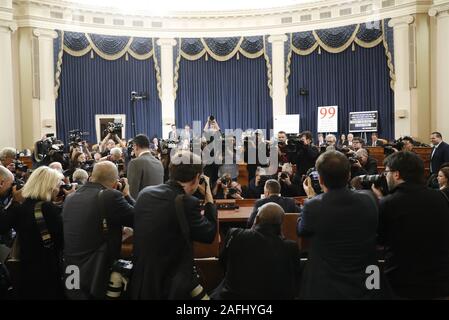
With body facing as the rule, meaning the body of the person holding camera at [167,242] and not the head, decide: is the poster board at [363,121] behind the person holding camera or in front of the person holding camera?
in front

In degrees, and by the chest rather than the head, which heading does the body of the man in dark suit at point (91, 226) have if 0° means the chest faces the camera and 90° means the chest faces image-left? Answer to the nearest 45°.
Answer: approximately 225°

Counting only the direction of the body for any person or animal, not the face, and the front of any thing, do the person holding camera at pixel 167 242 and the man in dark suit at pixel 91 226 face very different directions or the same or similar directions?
same or similar directions

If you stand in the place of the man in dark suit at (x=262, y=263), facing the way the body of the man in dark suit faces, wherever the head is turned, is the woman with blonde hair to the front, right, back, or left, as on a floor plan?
left

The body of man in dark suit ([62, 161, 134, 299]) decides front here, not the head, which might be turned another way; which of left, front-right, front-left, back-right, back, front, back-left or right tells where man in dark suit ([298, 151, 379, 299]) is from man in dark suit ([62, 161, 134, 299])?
right

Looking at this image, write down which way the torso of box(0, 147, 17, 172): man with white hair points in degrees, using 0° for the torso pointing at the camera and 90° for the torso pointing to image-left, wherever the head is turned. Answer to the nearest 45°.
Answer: approximately 270°

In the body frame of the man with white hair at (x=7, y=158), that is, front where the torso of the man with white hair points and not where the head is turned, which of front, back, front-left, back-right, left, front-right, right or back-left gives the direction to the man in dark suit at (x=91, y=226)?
right

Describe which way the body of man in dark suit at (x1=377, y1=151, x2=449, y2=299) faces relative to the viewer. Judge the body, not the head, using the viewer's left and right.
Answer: facing away from the viewer and to the left of the viewer

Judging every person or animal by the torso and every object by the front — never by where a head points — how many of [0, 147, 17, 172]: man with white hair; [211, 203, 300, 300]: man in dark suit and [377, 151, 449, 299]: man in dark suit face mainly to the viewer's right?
1

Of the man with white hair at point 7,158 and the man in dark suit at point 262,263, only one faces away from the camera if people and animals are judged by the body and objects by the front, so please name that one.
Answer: the man in dark suit

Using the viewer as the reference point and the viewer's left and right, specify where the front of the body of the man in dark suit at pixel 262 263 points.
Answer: facing away from the viewer

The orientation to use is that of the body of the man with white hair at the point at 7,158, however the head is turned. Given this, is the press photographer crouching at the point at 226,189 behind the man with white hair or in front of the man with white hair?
in front

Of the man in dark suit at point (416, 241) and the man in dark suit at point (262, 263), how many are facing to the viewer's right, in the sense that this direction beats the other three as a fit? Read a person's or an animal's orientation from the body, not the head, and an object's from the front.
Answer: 0

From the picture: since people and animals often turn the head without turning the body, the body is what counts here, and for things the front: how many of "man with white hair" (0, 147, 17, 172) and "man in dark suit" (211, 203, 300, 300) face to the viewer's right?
1
